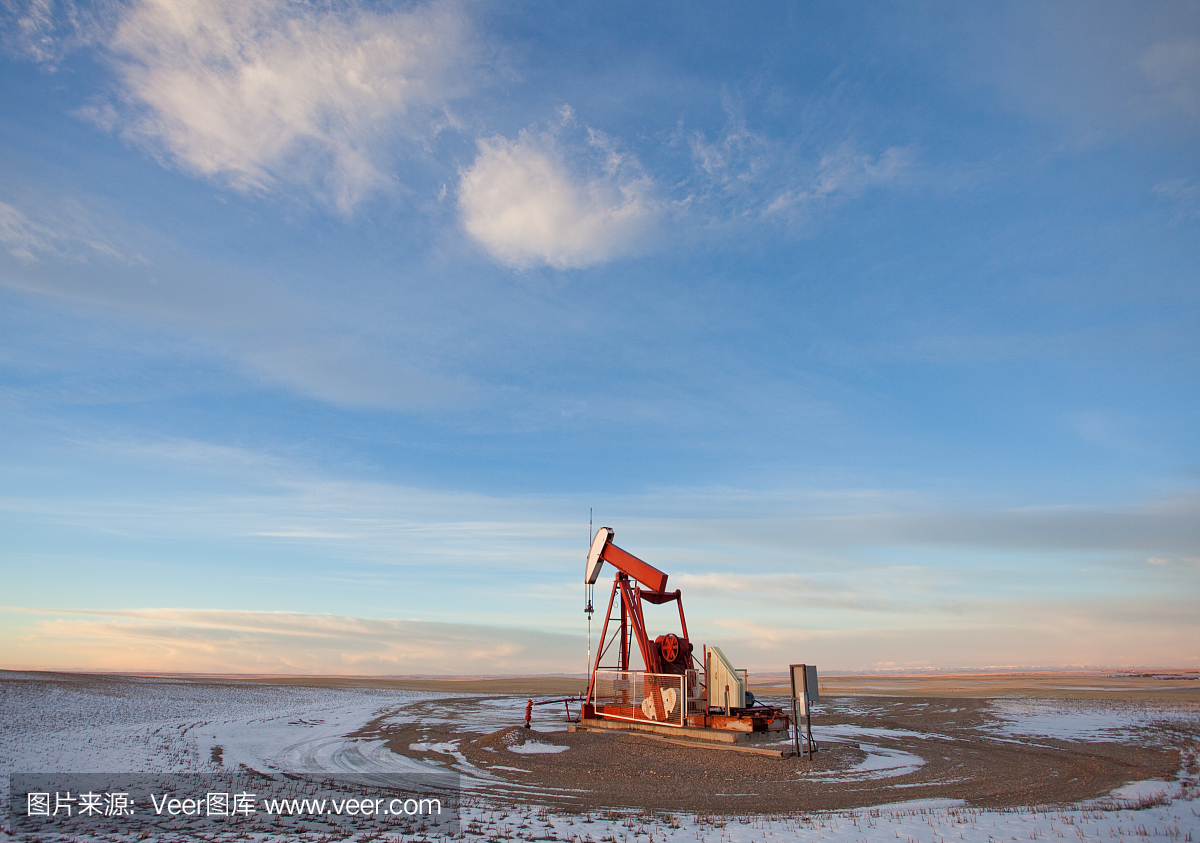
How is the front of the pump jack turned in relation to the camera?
facing away from the viewer and to the left of the viewer
